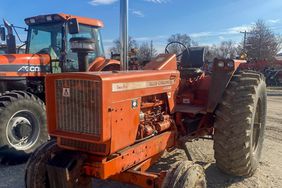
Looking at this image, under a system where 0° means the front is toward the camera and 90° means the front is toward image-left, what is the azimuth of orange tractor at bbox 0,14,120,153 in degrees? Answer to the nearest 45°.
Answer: approximately 45°

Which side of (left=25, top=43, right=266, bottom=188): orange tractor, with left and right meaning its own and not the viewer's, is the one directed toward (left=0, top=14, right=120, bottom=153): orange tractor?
right

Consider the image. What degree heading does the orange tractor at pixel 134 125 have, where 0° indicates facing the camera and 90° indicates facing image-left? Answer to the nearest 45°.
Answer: approximately 45°

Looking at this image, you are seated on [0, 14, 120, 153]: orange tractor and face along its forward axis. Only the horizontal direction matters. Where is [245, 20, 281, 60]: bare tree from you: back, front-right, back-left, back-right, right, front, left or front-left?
back

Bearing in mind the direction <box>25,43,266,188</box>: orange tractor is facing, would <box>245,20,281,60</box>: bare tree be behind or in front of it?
behind

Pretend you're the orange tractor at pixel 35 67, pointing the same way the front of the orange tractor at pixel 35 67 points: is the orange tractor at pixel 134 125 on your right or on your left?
on your left

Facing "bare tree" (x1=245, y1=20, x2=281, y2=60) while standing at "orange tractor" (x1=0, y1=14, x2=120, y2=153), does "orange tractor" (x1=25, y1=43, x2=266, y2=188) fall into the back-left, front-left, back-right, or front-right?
back-right
